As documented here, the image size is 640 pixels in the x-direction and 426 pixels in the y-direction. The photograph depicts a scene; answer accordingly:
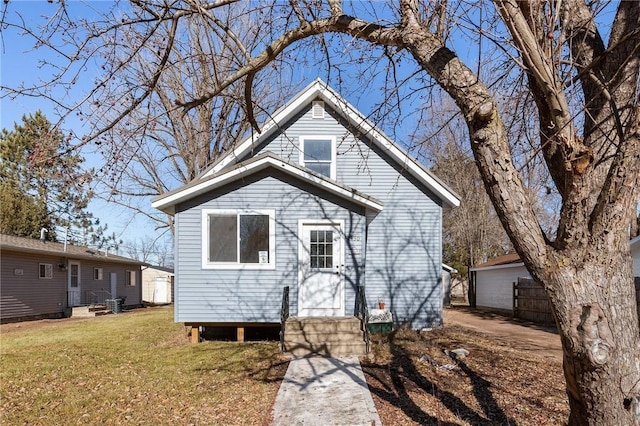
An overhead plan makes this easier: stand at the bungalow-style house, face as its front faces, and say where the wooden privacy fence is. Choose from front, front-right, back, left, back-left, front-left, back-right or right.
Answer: back-left

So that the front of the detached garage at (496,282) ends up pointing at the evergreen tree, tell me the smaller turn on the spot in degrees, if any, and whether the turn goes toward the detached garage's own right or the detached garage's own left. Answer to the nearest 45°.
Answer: approximately 45° to the detached garage's own right

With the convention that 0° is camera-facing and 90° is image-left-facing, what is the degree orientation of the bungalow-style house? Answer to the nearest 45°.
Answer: approximately 0°

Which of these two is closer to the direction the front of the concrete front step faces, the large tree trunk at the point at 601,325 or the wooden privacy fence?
the large tree trunk

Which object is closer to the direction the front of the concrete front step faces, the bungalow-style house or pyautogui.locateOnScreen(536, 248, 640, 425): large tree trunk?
the large tree trunk

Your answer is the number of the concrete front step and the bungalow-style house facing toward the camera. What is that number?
2
